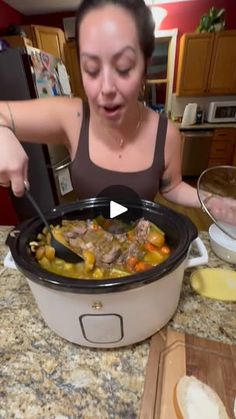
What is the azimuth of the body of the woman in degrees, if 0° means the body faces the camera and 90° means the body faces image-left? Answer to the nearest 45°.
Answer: approximately 0°

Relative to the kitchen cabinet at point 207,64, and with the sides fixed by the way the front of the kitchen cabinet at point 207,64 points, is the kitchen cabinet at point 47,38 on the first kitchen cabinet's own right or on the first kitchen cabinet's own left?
on the first kitchen cabinet's own right

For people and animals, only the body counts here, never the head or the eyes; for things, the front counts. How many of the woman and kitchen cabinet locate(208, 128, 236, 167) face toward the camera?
2

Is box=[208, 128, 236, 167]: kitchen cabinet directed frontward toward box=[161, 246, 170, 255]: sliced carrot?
yes

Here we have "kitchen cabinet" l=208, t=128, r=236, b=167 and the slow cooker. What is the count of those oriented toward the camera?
2

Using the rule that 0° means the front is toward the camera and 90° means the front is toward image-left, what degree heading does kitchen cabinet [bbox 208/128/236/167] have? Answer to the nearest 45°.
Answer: approximately 0°
